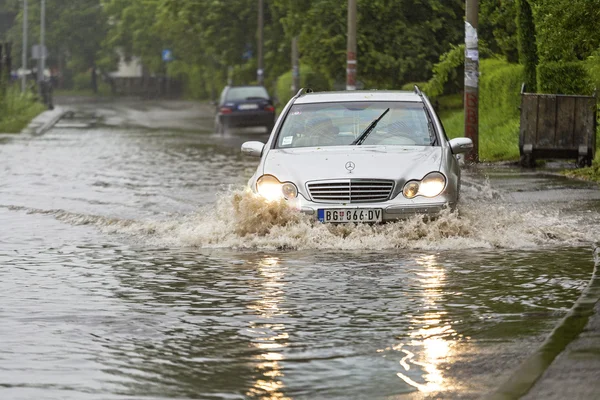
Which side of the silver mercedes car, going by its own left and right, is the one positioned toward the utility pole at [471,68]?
back

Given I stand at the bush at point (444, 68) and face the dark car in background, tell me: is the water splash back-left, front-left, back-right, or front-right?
back-left

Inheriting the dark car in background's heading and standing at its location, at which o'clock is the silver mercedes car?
The silver mercedes car is roughly at 6 o'clock from the dark car in background.

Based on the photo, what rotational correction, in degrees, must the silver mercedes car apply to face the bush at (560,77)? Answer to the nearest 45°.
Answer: approximately 180°

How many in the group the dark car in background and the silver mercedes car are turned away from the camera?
1

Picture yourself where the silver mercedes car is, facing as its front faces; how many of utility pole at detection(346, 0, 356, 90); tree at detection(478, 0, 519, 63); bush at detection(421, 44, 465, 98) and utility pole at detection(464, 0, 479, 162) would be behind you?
4

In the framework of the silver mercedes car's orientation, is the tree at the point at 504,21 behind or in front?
behind

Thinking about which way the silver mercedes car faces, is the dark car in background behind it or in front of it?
behind

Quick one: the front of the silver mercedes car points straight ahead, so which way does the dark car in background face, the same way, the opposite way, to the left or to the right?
the opposite way

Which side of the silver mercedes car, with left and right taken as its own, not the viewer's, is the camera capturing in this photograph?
front

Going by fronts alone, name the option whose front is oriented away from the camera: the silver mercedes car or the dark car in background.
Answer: the dark car in background

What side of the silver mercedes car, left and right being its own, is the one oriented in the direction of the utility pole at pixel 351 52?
back

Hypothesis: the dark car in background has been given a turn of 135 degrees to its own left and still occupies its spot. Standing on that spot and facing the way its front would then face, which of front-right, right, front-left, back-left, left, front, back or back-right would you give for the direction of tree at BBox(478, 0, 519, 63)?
left

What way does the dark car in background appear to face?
away from the camera
